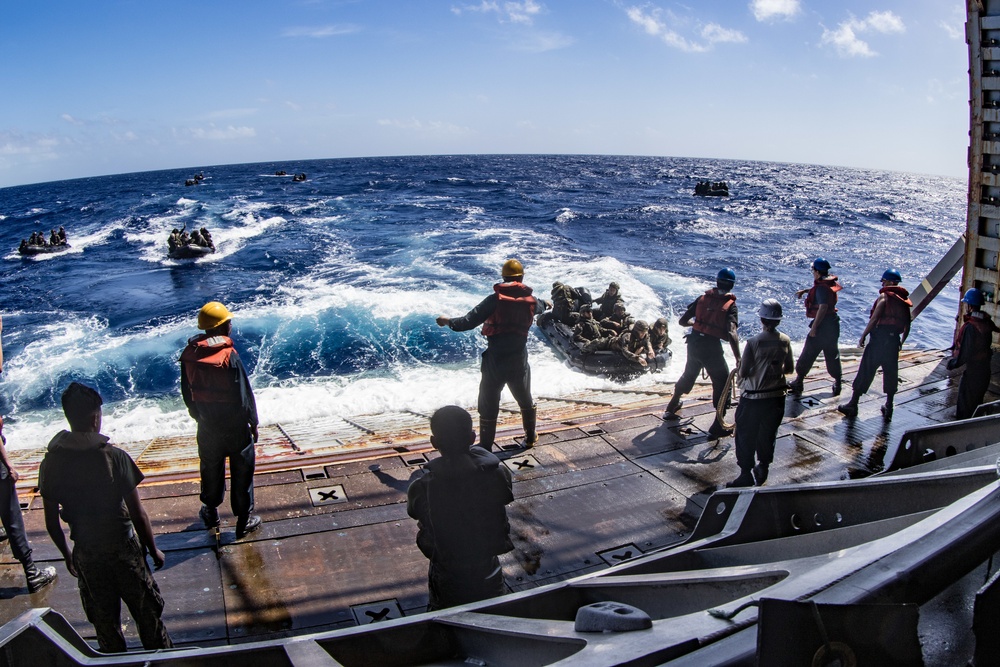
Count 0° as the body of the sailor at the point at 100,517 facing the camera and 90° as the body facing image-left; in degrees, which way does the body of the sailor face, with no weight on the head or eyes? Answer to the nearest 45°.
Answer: approximately 180°

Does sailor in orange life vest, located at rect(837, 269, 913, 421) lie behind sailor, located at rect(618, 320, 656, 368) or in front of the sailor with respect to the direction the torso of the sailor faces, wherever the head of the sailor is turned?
in front

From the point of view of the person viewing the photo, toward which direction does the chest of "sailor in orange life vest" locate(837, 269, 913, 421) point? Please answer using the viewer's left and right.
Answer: facing away from the viewer and to the left of the viewer

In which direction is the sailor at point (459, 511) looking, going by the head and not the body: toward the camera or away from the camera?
away from the camera

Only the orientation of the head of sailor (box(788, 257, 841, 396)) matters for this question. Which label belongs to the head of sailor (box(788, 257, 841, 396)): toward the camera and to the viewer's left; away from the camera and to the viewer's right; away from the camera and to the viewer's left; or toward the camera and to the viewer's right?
away from the camera and to the viewer's left

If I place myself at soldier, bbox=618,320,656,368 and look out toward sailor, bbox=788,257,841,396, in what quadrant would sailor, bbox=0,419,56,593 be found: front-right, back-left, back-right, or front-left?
front-right

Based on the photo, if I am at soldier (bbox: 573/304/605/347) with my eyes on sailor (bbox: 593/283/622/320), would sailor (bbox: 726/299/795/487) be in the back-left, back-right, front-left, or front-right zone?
back-right

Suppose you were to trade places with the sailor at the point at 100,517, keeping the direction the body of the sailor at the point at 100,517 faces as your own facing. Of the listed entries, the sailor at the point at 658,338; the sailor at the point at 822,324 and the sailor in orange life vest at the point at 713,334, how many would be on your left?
0
